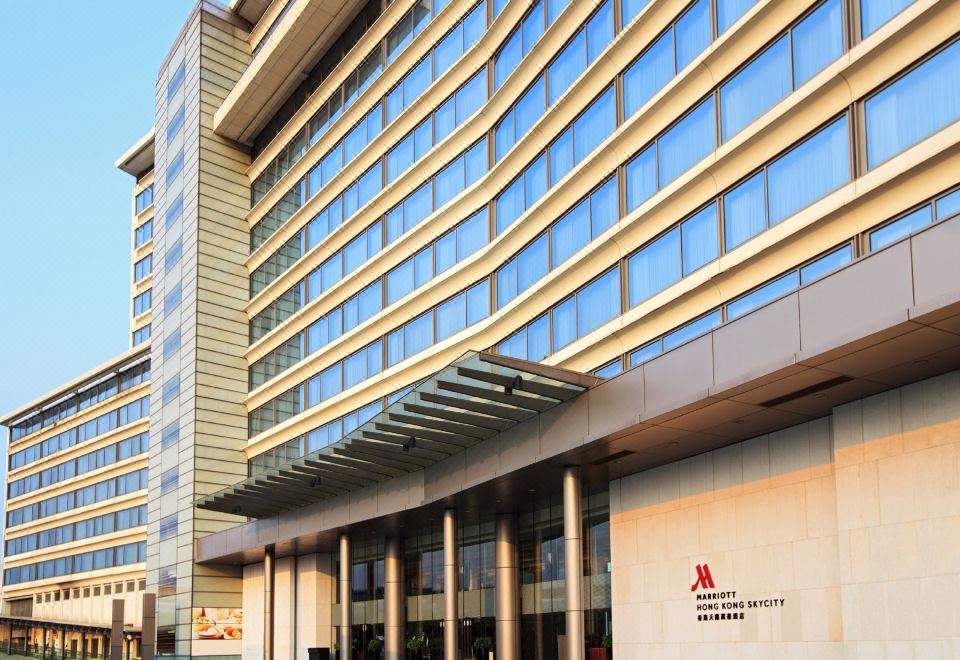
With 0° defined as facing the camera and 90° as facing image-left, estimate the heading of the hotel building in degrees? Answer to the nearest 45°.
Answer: approximately 45°
